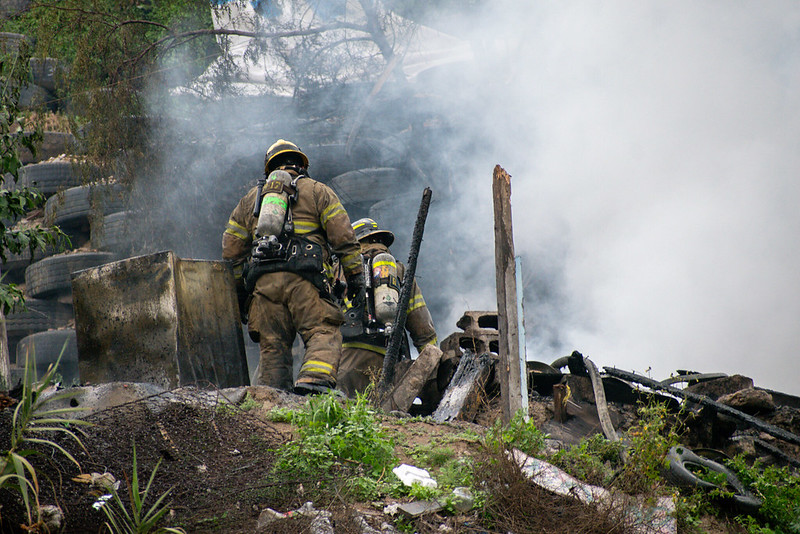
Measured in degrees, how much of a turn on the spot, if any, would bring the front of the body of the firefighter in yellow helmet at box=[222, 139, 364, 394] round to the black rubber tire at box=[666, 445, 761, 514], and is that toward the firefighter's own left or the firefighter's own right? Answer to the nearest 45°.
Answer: approximately 135° to the firefighter's own right

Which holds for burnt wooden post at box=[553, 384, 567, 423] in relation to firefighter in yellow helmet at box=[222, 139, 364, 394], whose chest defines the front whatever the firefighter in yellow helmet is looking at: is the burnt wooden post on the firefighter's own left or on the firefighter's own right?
on the firefighter's own right

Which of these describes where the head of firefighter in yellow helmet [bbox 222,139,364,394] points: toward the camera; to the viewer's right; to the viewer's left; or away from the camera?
away from the camera

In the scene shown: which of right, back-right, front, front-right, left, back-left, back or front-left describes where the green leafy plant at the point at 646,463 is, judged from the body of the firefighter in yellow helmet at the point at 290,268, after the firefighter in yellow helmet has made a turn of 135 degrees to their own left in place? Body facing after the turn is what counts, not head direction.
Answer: left

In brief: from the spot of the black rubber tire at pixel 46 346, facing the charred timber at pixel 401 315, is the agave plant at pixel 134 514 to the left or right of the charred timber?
right

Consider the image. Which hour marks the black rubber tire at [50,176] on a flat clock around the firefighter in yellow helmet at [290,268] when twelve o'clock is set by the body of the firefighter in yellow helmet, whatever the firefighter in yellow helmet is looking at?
The black rubber tire is roughly at 11 o'clock from the firefighter in yellow helmet.

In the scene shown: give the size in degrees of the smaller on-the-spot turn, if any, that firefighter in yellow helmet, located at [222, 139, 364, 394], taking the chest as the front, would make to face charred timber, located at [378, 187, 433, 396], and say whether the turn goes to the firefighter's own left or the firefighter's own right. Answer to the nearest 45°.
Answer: approximately 45° to the firefighter's own right

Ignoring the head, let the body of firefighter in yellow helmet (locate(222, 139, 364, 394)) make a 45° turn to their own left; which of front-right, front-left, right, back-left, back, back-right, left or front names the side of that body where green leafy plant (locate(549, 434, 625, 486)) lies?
back

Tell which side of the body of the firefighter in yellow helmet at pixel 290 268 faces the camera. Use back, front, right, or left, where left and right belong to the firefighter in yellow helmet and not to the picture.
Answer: back

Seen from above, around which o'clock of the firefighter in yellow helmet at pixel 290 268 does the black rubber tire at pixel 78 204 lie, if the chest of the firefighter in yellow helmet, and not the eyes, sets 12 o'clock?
The black rubber tire is roughly at 11 o'clock from the firefighter in yellow helmet.
